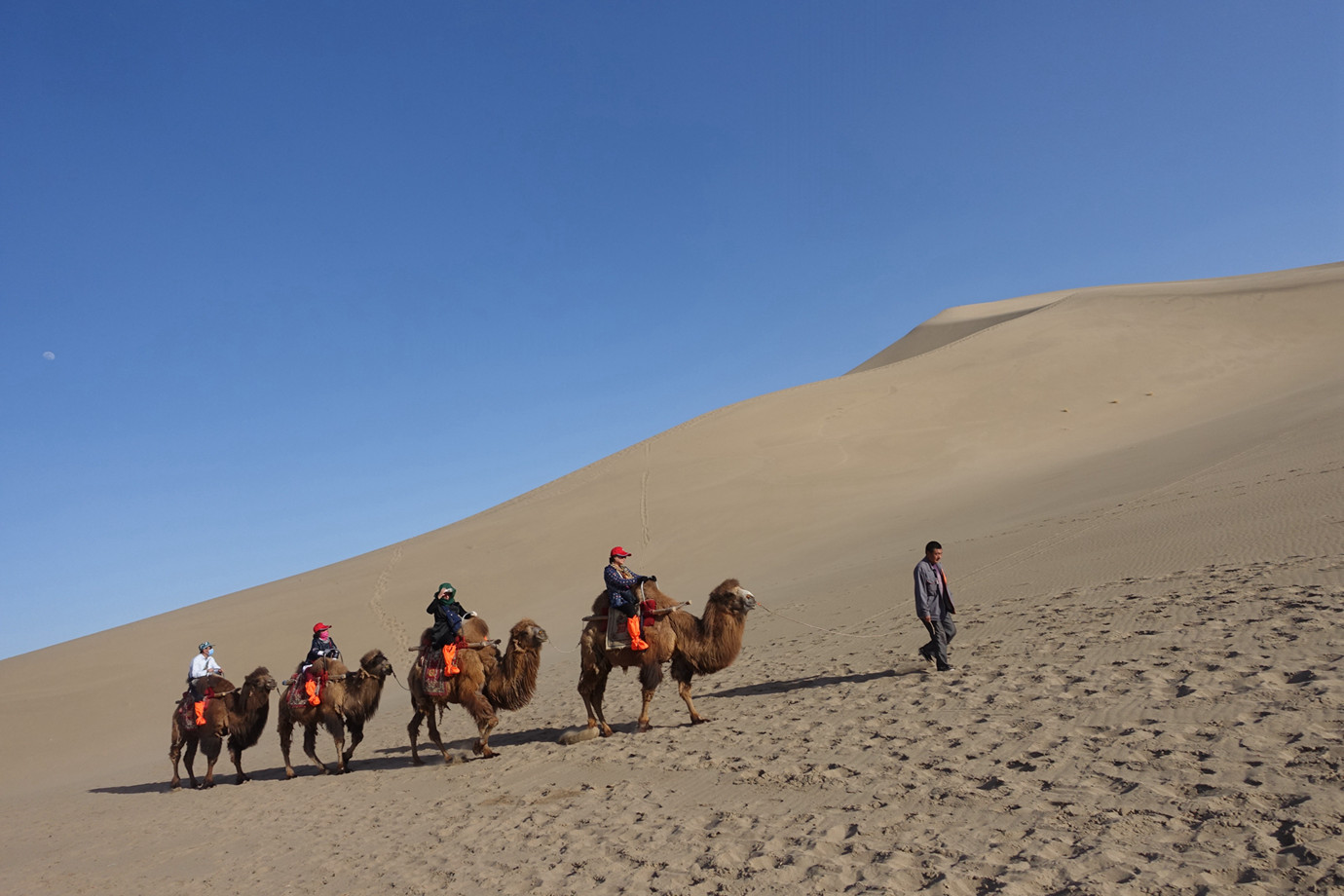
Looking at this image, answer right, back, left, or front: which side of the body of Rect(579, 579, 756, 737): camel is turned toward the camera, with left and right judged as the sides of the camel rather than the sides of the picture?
right

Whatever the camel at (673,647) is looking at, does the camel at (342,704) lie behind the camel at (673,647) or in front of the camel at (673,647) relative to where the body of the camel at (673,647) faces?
behind

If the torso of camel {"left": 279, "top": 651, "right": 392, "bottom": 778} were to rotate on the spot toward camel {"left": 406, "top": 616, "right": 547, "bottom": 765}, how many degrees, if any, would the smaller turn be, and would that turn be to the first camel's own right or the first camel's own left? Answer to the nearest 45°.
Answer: approximately 45° to the first camel's own right

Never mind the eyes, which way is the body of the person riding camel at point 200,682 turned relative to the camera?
to the viewer's right

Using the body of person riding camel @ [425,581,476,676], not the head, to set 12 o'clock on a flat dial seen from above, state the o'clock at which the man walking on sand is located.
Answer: The man walking on sand is roughly at 11 o'clock from the person riding camel.

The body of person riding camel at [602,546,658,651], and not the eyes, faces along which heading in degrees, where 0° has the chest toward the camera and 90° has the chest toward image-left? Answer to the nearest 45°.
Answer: approximately 270°

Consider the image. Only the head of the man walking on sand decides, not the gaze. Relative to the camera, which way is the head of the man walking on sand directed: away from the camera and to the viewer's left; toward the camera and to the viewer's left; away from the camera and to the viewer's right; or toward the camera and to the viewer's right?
toward the camera and to the viewer's right

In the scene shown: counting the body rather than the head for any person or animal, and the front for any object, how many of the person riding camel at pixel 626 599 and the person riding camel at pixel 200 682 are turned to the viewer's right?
2

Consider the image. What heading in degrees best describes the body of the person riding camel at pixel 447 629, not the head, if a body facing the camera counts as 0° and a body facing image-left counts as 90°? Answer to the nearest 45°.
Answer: approximately 315°

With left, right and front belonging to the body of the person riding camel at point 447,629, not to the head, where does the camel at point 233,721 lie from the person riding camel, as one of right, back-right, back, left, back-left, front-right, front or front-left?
back

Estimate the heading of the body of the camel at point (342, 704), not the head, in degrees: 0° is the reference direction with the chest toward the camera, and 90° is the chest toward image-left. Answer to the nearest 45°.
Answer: approximately 270°

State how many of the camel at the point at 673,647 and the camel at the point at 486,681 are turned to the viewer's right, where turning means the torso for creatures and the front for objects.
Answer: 2

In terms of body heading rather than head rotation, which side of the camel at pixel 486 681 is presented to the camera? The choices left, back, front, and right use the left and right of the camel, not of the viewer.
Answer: right
